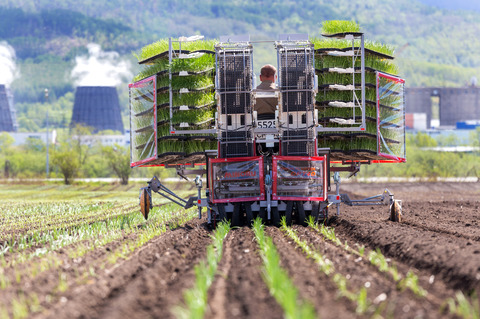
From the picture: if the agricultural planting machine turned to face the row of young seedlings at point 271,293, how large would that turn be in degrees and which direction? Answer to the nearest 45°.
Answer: approximately 180°

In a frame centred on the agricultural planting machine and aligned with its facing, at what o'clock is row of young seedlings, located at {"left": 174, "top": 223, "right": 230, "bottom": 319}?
The row of young seedlings is roughly at 6 o'clock from the agricultural planting machine.

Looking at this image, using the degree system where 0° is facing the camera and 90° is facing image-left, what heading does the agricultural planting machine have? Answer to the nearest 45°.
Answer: approximately 180°

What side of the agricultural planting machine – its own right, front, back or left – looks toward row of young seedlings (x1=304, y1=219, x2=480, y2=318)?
back
